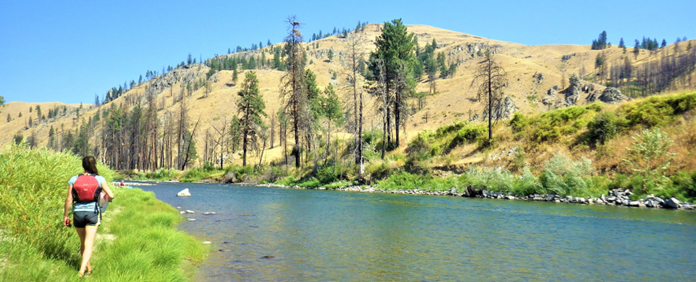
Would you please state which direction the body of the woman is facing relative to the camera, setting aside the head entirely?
away from the camera

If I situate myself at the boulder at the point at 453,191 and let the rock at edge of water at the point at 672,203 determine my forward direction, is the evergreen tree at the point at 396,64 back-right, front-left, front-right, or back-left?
back-left

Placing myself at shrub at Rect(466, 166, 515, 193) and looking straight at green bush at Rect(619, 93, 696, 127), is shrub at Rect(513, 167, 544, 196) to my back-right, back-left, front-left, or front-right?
front-right

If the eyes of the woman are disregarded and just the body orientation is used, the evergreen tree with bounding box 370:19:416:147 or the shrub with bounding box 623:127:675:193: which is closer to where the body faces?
the evergreen tree

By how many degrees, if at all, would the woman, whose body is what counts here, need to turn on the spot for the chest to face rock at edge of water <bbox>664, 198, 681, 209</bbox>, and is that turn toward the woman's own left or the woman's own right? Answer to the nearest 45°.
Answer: approximately 90° to the woman's own right

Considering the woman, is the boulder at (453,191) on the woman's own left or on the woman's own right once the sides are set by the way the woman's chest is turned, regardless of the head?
on the woman's own right

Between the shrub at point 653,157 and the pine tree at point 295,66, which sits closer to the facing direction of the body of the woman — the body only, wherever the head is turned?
the pine tree

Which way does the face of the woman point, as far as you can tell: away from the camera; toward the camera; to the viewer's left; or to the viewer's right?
away from the camera

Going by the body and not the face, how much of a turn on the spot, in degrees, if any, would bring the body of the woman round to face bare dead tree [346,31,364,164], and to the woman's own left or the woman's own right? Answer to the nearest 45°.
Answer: approximately 45° to the woman's own right

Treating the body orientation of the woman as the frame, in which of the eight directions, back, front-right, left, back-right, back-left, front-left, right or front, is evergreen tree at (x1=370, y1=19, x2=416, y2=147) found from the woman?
front-right
